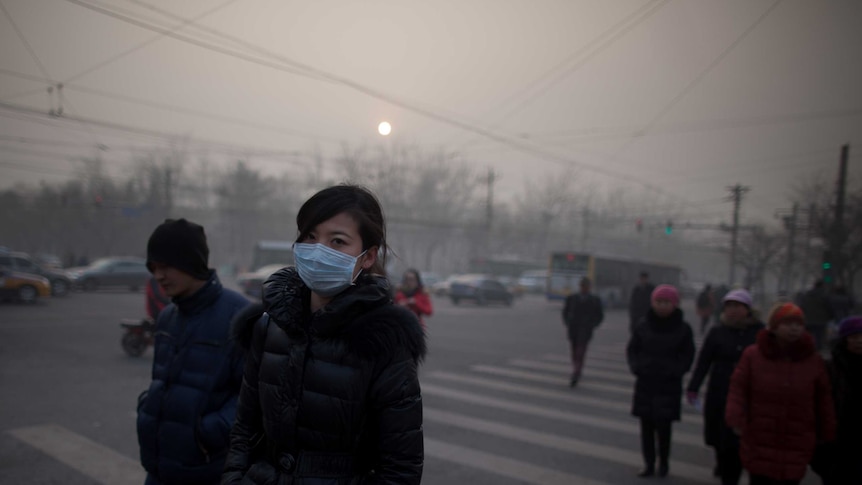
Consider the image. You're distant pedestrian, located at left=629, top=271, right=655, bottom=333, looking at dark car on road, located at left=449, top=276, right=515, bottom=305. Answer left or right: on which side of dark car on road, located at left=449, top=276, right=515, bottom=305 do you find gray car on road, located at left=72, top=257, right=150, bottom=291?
left

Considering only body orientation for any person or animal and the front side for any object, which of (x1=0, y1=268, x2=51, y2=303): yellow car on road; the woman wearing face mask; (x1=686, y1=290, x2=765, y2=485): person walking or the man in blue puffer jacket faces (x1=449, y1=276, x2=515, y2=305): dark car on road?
(x1=0, y1=268, x2=51, y2=303): yellow car on road

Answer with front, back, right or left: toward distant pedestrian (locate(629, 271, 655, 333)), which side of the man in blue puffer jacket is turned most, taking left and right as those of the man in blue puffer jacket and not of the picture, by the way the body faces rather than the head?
back

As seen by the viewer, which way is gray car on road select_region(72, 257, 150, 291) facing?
to the viewer's left

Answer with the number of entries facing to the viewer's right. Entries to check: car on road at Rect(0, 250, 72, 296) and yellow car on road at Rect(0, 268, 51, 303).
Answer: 2

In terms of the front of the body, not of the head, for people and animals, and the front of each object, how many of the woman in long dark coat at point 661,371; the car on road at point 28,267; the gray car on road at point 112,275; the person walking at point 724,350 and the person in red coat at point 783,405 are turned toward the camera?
3

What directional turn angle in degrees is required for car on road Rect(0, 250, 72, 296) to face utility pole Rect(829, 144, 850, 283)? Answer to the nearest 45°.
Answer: approximately 45° to its right

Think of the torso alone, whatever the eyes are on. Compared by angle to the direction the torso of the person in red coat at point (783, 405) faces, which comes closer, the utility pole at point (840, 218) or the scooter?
the scooter

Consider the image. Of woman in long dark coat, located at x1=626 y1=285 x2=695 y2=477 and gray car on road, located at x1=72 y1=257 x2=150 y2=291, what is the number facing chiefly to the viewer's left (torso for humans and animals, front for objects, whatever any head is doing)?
1

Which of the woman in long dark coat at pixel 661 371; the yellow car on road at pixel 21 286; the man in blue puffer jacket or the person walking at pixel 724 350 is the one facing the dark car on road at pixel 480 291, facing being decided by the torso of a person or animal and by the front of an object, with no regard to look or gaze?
the yellow car on road at pixel 21 286
